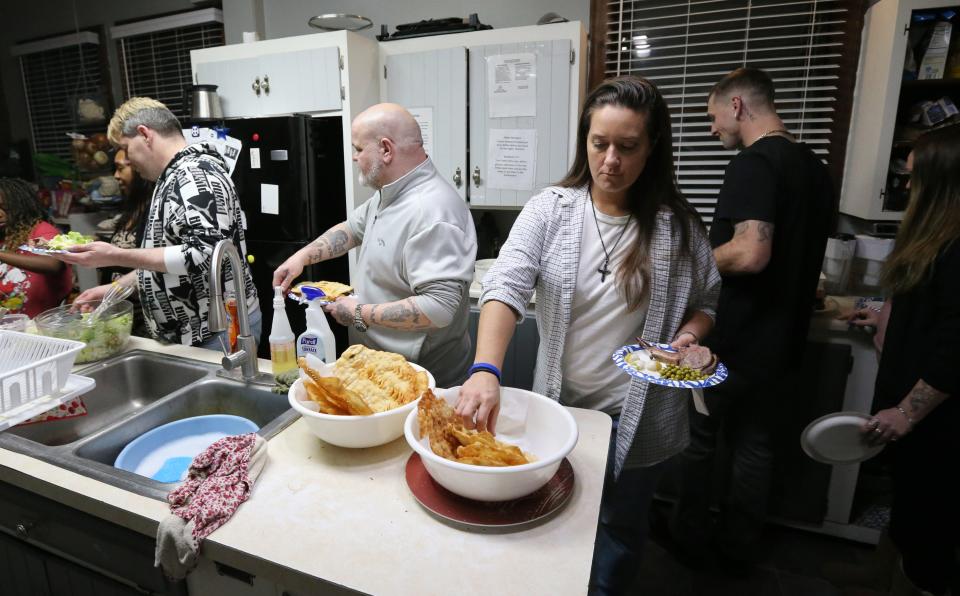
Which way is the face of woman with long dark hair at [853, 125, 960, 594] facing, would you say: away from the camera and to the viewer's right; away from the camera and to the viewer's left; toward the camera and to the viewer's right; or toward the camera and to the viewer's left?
away from the camera and to the viewer's left

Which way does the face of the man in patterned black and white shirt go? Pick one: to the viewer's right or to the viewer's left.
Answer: to the viewer's left

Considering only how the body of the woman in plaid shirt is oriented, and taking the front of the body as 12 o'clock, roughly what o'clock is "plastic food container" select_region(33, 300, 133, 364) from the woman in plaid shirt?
The plastic food container is roughly at 3 o'clock from the woman in plaid shirt.

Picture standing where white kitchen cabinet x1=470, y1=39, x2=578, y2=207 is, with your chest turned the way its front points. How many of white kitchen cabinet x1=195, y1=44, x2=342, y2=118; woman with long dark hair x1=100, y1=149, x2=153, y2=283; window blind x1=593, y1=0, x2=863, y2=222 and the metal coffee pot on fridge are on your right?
3

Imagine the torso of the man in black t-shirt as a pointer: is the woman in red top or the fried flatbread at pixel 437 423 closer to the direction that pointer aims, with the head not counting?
the woman in red top

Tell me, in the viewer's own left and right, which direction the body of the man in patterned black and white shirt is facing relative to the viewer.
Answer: facing to the left of the viewer

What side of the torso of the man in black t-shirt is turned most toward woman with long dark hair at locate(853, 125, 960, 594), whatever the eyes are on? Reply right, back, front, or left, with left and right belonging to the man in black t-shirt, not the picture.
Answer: back

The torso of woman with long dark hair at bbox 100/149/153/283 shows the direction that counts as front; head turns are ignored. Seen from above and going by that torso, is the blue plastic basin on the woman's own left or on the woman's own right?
on the woman's own left
